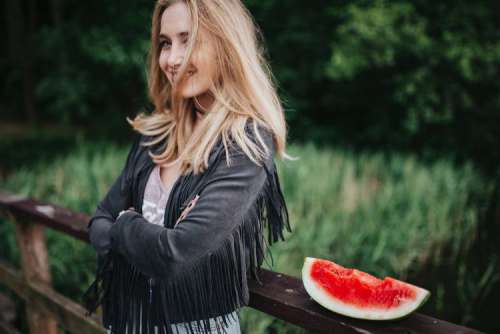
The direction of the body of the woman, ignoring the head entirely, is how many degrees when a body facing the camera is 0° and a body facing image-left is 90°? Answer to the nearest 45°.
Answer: approximately 45°
